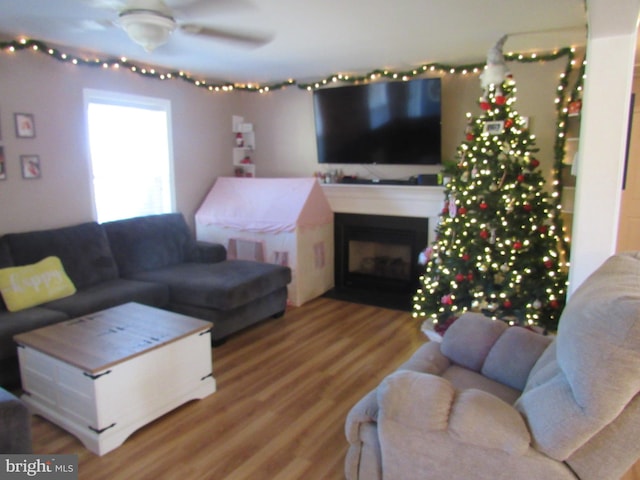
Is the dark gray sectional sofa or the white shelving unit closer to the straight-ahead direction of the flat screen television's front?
the dark gray sectional sofa

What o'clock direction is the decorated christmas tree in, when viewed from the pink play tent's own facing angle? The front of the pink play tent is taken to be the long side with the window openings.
The decorated christmas tree is roughly at 9 o'clock from the pink play tent.

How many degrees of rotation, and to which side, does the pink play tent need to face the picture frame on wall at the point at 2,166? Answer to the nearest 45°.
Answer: approximately 45° to its right

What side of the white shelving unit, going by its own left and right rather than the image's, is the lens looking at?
front

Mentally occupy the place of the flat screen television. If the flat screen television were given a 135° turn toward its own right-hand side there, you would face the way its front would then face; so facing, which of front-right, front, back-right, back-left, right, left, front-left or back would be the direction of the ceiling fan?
back-left

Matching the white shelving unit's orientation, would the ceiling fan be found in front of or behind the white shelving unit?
in front

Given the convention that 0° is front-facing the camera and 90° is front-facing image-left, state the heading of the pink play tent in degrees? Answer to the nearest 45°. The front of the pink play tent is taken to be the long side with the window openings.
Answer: approximately 45°

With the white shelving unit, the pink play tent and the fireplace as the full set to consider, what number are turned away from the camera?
0

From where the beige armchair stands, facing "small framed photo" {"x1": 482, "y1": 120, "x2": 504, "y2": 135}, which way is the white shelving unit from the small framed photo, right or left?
left

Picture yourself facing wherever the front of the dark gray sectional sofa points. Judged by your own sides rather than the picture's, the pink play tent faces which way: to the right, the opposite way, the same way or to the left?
to the right

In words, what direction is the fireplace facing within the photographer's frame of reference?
facing the viewer and to the left of the viewer

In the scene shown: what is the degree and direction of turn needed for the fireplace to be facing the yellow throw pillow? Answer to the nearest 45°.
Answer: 0° — it already faces it

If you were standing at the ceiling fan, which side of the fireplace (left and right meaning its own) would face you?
front

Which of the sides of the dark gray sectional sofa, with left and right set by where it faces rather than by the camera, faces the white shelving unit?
left

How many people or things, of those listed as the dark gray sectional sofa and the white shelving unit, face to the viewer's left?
0
